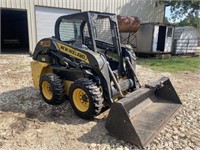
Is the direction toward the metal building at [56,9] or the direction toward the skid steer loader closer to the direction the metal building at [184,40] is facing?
the skid steer loader

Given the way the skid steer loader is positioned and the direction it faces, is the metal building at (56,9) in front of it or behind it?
behind

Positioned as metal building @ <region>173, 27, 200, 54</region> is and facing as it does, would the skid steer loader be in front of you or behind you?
in front

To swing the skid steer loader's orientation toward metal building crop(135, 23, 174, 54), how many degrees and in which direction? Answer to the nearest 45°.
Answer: approximately 135° to its left

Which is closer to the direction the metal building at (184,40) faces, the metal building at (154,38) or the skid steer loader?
the skid steer loader

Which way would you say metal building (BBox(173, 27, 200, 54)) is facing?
toward the camera

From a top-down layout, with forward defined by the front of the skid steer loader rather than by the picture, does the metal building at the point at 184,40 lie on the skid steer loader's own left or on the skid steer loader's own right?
on the skid steer loader's own left

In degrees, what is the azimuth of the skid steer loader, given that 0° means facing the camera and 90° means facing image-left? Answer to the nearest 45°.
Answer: approximately 315°

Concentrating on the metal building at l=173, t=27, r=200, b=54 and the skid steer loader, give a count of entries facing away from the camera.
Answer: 0

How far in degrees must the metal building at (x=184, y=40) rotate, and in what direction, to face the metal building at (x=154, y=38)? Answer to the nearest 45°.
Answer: approximately 45° to its right
